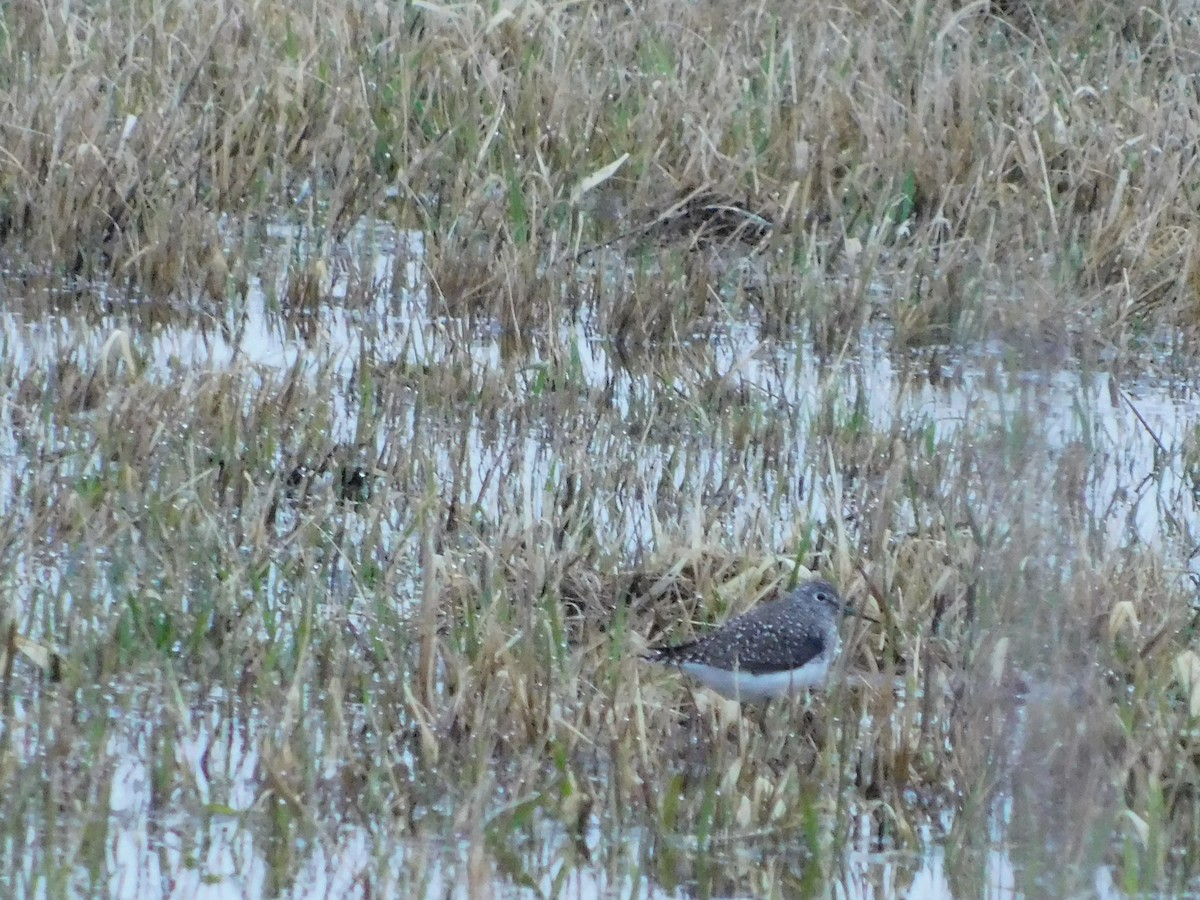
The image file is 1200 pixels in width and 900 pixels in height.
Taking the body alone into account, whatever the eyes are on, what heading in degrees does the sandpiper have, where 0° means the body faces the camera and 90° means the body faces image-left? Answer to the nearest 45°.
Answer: approximately 270°
